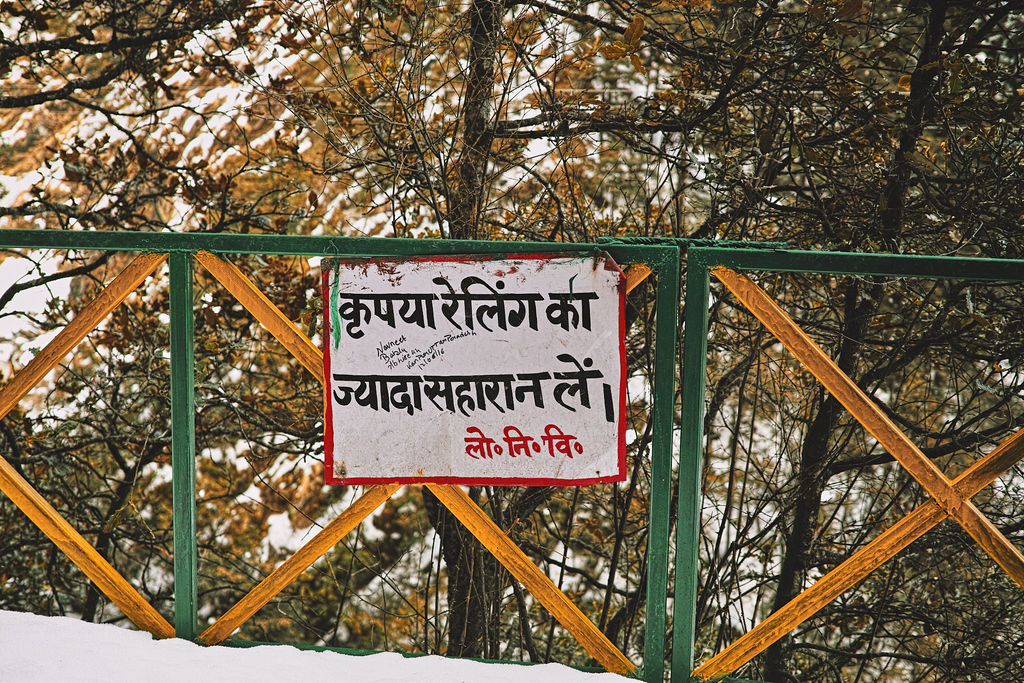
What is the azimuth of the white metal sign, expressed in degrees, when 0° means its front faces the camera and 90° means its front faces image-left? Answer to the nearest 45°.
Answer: approximately 0°
